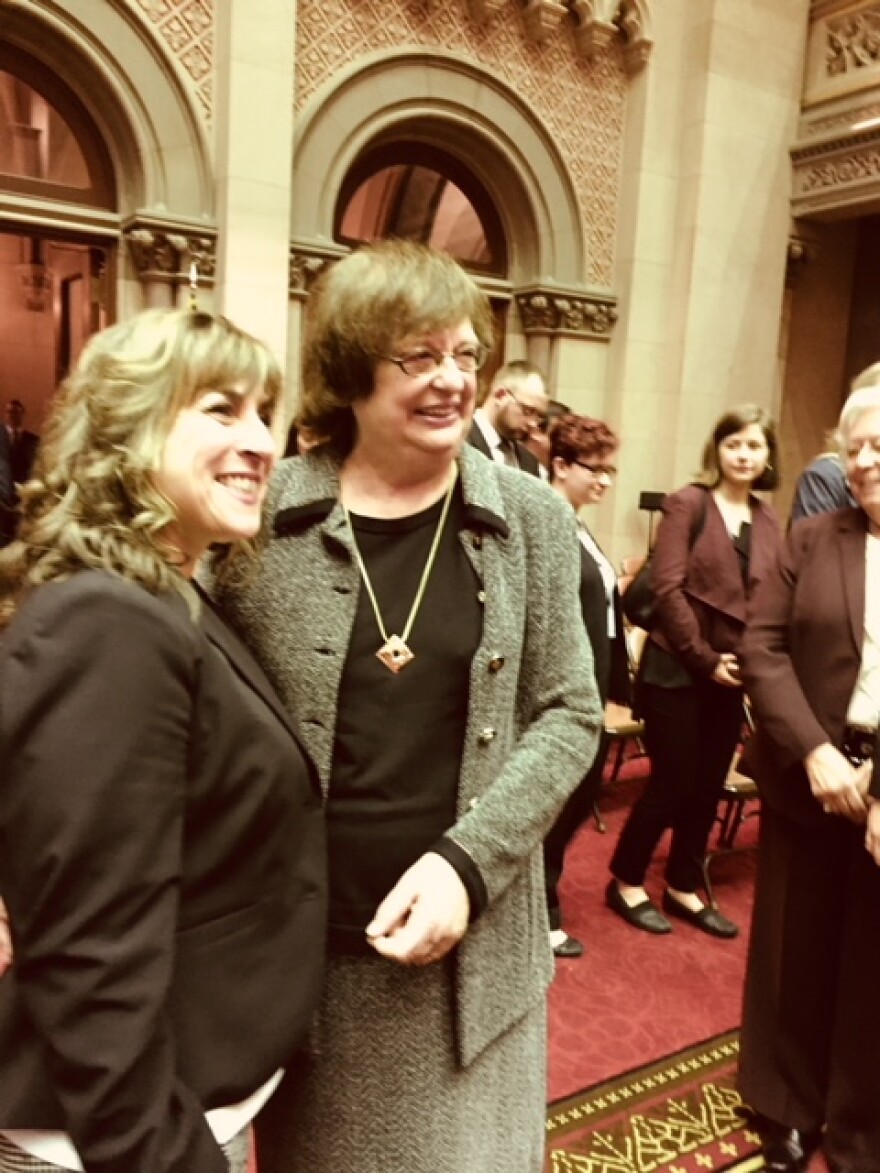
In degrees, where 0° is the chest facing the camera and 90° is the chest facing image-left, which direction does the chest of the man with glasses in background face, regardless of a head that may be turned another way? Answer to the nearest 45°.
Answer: approximately 315°

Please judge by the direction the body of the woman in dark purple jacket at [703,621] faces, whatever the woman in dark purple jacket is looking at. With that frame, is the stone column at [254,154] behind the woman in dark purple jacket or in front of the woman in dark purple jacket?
behind

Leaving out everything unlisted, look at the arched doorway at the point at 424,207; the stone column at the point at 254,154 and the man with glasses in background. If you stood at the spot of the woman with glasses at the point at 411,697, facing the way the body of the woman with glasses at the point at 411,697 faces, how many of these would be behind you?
3

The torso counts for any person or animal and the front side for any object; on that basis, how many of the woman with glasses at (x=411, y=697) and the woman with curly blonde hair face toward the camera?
1

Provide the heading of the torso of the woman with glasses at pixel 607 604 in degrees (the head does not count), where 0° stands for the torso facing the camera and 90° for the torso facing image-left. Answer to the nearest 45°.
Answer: approximately 315°

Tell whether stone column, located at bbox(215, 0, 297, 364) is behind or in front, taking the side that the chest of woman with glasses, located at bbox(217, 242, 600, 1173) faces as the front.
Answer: behind

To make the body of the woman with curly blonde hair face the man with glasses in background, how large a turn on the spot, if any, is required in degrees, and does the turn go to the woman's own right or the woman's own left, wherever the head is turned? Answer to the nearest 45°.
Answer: approximately 45° to the woman's own left

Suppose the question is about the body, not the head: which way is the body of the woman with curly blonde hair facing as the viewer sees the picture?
to the viewer's right

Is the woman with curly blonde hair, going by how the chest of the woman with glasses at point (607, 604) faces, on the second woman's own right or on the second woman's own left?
on the second woman's own right

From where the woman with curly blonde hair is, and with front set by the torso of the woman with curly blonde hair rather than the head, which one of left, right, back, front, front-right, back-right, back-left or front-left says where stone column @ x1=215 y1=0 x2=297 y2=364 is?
left
